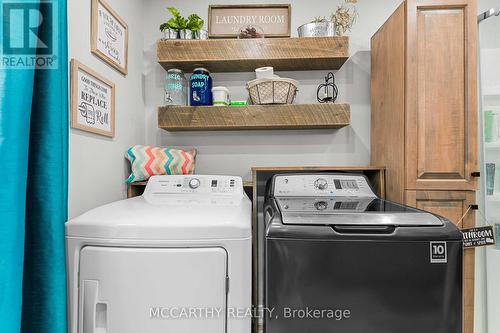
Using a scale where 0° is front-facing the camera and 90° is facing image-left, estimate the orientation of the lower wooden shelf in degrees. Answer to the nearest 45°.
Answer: approximately 0°

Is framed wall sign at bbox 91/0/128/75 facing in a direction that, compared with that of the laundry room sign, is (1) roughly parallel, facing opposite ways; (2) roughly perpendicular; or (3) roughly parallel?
roughly perpendicular

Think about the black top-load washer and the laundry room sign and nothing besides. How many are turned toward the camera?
2

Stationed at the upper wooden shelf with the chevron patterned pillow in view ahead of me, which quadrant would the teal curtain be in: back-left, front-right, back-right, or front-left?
front-left

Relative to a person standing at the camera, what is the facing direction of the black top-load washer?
facing the viewer

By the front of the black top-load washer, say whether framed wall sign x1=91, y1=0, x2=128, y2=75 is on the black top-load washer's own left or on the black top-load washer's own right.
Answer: on the black top-load washer's own right

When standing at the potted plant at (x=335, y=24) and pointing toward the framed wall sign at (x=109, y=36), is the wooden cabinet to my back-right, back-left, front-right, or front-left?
back-left

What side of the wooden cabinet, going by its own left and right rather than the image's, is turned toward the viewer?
front

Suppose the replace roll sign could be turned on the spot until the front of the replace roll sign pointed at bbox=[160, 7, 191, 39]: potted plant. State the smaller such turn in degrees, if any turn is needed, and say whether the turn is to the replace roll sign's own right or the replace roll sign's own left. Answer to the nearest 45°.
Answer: approximately 90° to the replace roll sign's own left

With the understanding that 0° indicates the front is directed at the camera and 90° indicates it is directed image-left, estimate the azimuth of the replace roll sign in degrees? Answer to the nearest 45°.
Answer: approximately 315°

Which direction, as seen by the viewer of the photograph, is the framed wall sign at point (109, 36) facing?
facing the viewer and to the right of the viewer

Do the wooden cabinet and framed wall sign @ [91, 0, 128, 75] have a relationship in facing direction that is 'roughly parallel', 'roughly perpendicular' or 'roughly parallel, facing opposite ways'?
roughly perpendicular

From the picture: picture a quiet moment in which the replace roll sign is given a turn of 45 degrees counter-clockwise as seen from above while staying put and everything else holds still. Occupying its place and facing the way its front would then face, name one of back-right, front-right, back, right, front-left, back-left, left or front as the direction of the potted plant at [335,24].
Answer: front
